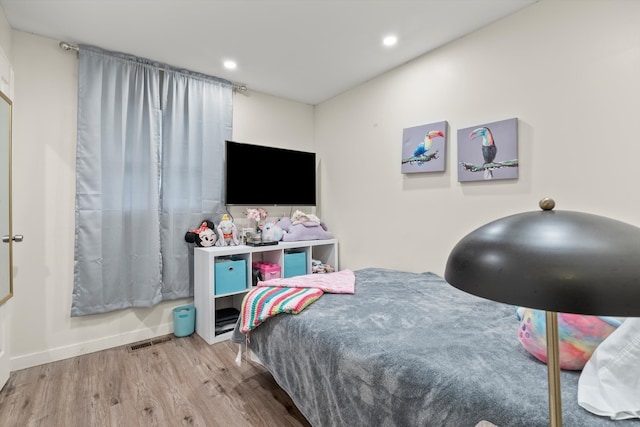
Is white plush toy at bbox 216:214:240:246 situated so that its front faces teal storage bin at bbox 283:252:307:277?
no

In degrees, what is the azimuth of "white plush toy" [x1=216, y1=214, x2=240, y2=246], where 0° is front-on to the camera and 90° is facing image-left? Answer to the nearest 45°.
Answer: approximately 0°

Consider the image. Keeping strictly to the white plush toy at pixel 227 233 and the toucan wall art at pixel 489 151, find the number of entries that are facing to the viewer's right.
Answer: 0

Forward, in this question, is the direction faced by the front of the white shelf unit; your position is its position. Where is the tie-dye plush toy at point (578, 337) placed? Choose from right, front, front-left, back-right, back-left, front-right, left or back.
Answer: front

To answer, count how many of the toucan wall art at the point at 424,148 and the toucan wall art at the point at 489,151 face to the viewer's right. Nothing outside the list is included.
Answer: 0

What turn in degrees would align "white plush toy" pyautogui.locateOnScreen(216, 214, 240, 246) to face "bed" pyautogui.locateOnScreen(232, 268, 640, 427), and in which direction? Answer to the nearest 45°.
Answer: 0° — it already faces it

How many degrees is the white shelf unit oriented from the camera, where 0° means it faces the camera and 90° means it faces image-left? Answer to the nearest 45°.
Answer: approximately 315°

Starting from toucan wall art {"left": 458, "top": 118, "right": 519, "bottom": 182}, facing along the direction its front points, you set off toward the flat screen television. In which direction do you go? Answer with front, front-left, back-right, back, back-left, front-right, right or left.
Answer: front-right

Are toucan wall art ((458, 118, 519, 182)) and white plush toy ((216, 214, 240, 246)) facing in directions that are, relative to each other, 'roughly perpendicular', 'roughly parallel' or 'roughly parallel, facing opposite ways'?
roughly perpendicular

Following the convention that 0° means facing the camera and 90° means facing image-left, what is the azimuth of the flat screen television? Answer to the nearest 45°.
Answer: approximately 315°

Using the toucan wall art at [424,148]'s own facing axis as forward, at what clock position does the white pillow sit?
The white pillow is roughly at 10 o'clock from the toucan wall art.

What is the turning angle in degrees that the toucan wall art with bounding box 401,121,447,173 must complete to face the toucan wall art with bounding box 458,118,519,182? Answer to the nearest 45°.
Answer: approximately 90° to its left

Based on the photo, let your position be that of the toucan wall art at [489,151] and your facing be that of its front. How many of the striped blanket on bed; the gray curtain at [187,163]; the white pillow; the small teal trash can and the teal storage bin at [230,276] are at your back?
0

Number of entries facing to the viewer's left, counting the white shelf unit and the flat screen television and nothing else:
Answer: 0

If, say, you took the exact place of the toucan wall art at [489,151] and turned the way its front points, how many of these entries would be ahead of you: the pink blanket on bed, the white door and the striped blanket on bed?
3

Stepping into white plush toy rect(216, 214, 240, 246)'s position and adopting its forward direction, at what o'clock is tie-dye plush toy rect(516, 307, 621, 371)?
The tie-dye plush toy is roughly at 11 o'clock from the white plush toy.

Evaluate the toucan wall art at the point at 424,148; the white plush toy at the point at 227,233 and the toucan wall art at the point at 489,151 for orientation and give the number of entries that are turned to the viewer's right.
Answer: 0

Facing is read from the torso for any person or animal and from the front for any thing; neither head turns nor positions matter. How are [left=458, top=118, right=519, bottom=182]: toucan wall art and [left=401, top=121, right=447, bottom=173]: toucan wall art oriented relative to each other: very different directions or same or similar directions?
same or similar directions
